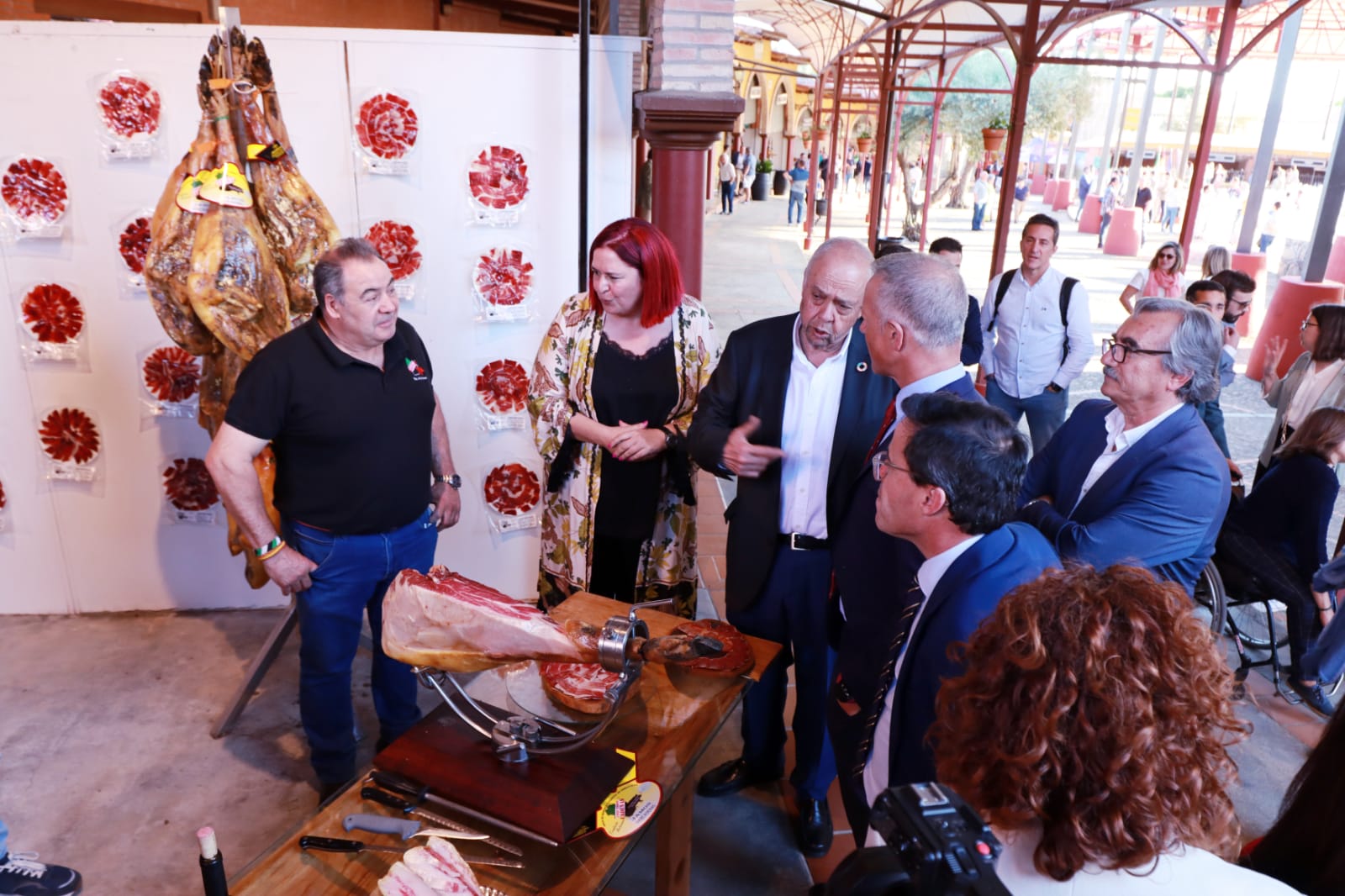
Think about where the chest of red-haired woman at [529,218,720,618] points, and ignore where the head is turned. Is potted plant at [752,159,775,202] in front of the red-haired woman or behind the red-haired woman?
behind

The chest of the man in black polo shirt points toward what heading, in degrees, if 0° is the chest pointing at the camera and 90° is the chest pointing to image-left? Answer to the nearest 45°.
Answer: approximately 315°

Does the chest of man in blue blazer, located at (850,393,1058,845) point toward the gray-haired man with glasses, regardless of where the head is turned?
no

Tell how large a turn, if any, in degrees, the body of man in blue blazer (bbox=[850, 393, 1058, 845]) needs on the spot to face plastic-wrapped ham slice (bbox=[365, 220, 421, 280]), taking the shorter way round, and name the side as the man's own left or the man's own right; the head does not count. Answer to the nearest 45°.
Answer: approximately 45° to the man's own right

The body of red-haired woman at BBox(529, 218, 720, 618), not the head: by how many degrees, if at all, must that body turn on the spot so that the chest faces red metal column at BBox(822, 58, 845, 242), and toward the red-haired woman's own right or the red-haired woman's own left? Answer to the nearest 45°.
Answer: approximately 180°

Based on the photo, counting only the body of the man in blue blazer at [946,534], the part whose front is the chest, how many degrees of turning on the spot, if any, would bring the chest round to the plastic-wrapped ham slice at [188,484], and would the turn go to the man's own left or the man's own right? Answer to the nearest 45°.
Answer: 0° — they already face it

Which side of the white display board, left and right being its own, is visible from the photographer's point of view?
front

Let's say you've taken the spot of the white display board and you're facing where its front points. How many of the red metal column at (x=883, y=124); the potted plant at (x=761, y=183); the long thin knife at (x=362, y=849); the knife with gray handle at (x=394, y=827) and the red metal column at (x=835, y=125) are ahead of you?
2

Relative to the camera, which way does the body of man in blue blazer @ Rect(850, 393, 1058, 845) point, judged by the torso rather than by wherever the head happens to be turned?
to the viewer's left

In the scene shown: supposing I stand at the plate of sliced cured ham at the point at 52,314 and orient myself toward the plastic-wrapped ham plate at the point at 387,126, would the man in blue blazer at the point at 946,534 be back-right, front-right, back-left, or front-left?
front-right

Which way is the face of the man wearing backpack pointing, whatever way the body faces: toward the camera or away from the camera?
toward the camera

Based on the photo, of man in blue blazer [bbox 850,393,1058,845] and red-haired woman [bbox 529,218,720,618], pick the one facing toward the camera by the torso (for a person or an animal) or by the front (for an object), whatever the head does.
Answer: the red-haired woman

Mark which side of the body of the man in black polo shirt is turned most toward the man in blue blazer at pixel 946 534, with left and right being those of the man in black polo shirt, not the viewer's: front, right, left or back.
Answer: front

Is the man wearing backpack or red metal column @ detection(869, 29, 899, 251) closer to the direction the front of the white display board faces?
the man wearing backpack

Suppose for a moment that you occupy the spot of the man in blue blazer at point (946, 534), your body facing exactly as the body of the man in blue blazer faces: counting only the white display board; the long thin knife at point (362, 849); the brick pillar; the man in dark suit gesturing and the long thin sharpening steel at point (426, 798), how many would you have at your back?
0

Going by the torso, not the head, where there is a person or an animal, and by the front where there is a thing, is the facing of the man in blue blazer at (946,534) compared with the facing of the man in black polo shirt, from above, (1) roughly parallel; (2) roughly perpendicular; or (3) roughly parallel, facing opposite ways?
roughly parallel, facing opposite ways

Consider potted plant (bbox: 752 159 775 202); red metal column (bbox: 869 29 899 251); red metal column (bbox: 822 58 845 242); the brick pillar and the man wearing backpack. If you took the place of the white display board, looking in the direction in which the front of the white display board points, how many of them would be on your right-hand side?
0

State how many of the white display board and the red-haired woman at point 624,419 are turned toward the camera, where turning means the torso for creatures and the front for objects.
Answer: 2

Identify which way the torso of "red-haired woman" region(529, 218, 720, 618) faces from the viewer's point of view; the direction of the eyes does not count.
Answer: toward the camera
